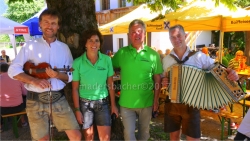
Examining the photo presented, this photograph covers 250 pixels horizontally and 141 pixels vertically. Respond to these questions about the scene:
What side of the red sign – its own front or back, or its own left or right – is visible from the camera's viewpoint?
front

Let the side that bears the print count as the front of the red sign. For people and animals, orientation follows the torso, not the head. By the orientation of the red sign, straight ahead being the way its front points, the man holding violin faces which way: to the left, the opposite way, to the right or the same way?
the same way

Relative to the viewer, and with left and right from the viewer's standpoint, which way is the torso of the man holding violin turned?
facing the viewer

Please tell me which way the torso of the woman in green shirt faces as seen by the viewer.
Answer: toward the camera

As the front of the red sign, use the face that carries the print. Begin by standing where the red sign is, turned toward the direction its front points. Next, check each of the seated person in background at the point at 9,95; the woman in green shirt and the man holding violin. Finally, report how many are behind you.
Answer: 0

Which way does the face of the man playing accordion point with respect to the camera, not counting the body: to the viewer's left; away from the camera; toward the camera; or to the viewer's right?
toward the camera

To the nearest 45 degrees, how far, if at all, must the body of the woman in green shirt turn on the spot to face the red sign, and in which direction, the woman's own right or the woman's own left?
approximately 180°

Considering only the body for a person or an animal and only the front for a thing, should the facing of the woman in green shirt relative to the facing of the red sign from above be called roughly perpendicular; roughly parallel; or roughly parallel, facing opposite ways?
roughly parallel

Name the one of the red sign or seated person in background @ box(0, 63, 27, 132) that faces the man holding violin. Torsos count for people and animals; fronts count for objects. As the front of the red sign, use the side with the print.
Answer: the red sign
